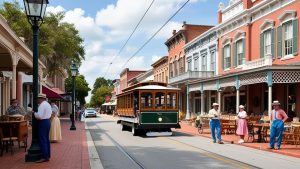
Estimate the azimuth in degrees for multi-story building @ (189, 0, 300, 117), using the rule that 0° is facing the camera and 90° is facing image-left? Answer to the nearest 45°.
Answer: approximately 45°

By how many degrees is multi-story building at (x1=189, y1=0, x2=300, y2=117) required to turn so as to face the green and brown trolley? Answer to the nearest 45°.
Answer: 0° — it already faces it

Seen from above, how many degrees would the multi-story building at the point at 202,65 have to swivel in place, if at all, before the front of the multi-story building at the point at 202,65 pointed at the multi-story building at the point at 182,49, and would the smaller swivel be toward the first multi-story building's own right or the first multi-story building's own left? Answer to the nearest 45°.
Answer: approximately 135° to the first multi-story building's own right

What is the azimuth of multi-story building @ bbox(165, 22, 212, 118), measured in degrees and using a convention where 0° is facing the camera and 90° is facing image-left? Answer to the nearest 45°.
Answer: approximately 45°

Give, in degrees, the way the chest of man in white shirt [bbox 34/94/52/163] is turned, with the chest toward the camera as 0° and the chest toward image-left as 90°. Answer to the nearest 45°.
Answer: approximately 90°

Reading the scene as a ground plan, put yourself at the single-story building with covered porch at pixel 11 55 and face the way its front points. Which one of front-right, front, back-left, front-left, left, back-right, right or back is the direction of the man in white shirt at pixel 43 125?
right

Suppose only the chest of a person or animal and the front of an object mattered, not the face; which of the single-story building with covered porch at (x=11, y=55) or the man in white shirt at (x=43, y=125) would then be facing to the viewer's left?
the man in white shirt

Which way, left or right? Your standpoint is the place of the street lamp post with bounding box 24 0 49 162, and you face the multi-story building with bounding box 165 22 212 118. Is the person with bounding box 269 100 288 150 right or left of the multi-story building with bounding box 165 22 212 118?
right

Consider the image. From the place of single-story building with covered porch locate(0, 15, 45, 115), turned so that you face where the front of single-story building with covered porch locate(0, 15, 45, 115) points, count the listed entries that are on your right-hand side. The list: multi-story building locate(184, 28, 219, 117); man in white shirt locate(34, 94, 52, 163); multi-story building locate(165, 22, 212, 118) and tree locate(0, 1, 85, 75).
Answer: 1

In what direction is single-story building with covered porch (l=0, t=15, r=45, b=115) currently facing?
to the viewer's right
